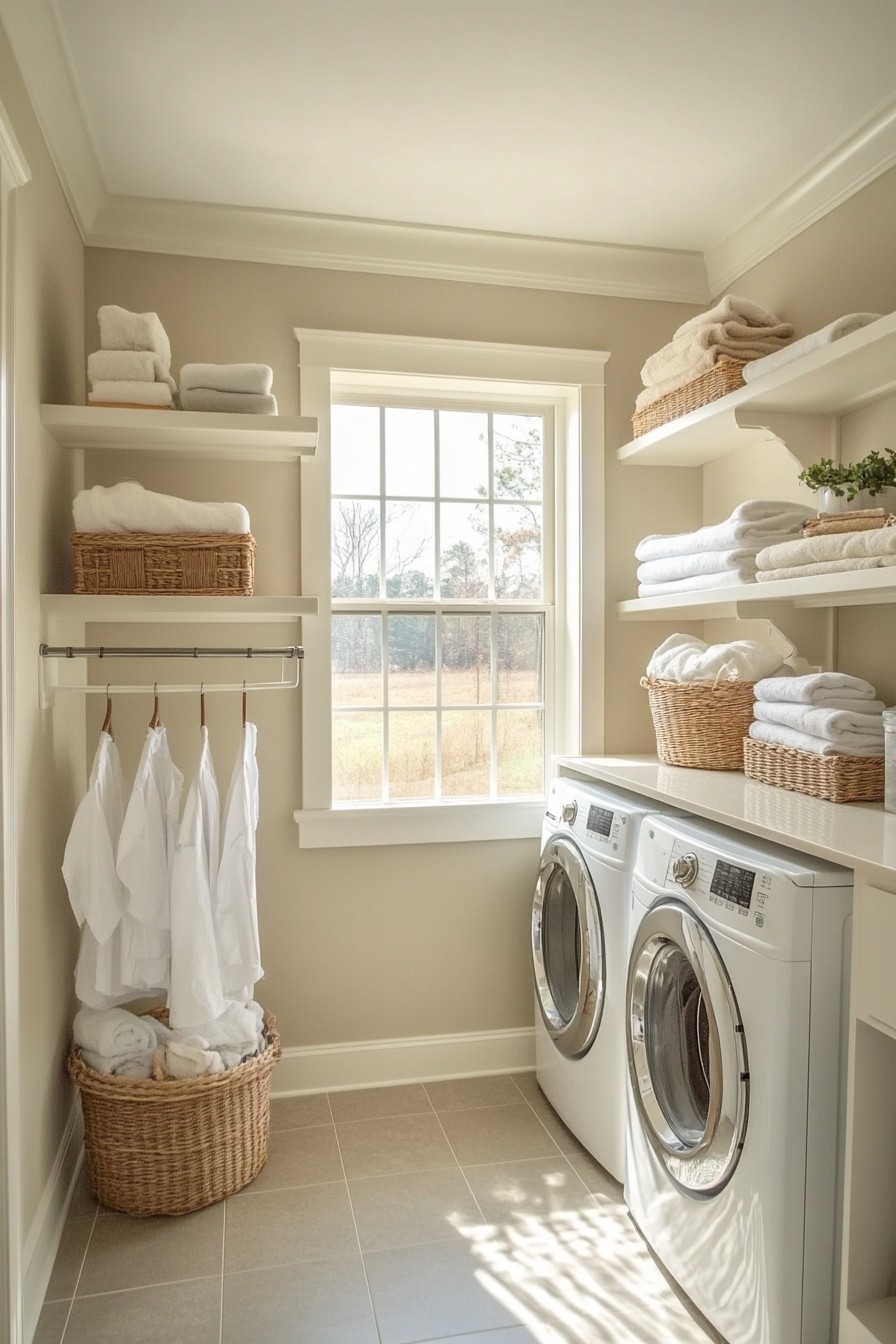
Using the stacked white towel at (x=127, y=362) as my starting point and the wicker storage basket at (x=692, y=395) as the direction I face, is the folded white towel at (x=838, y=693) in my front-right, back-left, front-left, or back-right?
front-right

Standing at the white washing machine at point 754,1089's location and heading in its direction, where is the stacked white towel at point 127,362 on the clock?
The stacked white towel is roughly at 2 o'clock from the white washing machine.

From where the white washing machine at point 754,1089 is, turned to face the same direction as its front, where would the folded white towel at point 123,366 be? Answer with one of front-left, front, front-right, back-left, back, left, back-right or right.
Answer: front-right

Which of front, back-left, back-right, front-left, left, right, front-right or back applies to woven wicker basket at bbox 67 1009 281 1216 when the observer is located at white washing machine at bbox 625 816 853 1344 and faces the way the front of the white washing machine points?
front-right

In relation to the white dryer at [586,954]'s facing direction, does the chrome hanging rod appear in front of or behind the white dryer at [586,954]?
in front

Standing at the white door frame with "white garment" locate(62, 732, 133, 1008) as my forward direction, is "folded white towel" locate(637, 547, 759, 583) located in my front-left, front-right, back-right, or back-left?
front-right

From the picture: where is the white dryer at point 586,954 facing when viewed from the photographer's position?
facing the viewer and to the left of the viewer

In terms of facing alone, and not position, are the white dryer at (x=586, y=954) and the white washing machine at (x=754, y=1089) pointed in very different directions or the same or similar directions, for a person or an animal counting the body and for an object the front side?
same or similar directions

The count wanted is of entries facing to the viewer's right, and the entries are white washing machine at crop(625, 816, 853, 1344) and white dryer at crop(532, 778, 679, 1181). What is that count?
0
